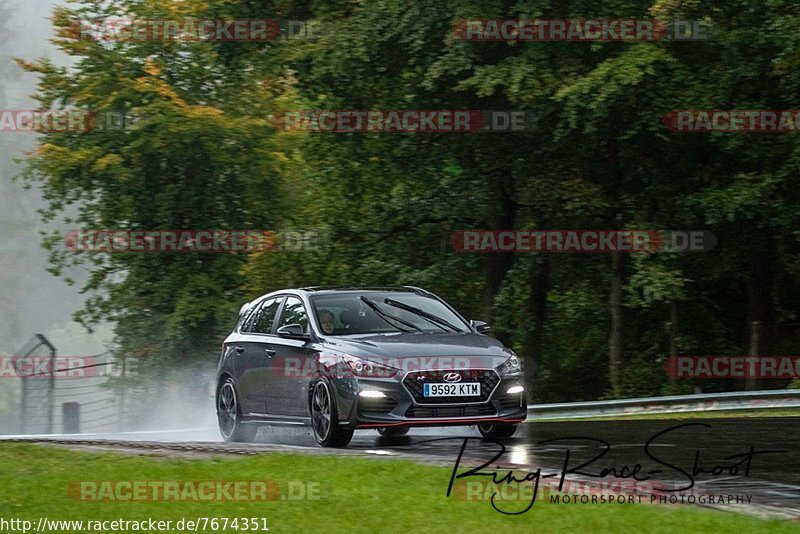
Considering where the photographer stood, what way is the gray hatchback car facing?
facing the viewer and to the right of the viewer

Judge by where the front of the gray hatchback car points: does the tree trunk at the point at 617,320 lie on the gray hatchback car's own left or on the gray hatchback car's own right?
on the gray hatchback car's own left

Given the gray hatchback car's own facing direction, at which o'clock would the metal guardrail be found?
The metal guardrail is roughly at 9 o'clock from the gray hatchback car.
